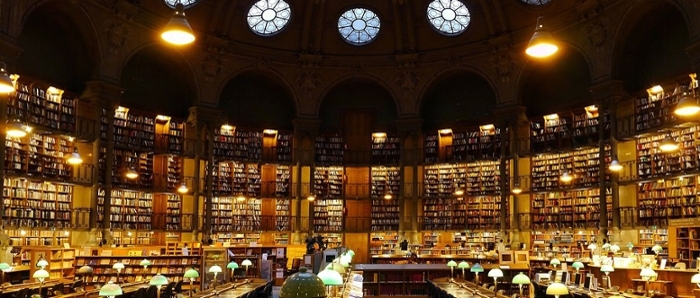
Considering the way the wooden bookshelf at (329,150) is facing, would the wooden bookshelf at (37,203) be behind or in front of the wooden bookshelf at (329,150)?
in front

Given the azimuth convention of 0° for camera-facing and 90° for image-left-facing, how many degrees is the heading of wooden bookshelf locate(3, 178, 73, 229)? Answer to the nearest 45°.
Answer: approximately 315°

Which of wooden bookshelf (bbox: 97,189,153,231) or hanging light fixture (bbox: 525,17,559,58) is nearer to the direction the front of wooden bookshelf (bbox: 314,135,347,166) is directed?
the hanging light fixture

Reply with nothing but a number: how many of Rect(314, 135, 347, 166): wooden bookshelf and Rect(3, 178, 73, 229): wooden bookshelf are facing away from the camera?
0

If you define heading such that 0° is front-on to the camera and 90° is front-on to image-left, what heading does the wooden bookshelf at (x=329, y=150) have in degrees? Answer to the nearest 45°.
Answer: approximately 0°

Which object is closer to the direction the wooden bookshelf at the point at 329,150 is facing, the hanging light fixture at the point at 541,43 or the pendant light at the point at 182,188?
the hanging light fixture

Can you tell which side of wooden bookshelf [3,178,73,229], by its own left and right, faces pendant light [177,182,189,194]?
left

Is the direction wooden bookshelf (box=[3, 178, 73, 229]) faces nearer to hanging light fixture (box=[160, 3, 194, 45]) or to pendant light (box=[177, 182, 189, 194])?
the hanging light fixture

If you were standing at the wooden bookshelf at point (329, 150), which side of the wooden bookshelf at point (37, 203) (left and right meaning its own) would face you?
left

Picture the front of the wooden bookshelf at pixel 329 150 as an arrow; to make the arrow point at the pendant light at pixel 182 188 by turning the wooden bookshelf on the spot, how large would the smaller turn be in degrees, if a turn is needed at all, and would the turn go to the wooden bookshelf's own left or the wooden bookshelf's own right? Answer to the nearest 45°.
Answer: approximately 45° to the wooden bookshelf's own right

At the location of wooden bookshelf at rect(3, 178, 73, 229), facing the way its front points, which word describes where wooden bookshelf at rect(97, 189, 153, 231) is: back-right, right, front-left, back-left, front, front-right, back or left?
left

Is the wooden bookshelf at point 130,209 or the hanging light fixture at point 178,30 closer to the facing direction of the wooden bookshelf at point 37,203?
the hanging light fixture
